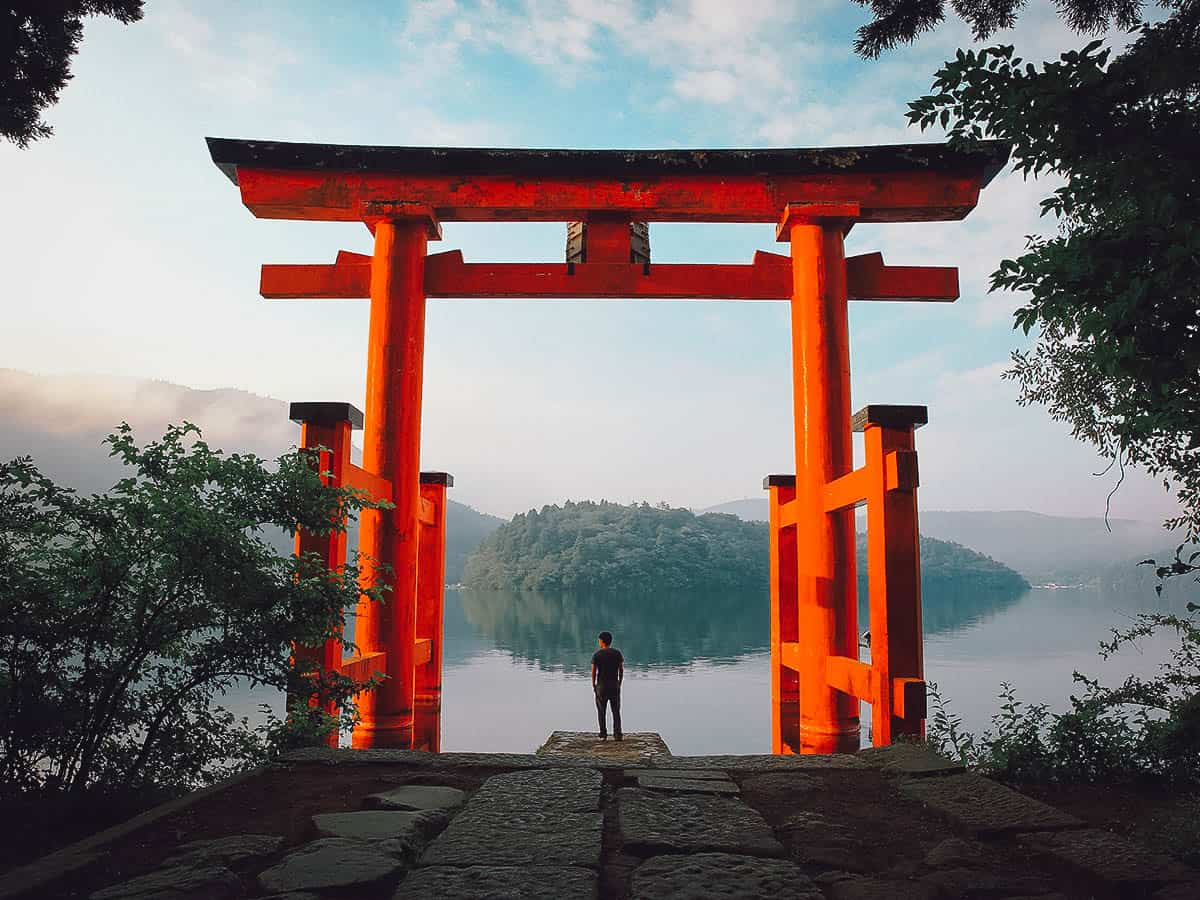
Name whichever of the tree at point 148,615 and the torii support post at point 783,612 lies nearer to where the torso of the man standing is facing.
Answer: the torii support post

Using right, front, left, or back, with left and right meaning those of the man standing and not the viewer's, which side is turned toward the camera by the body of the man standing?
back

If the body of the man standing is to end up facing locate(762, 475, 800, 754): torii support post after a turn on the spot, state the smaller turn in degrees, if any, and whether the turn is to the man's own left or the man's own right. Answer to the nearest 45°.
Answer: approximately 90° to the man's own right

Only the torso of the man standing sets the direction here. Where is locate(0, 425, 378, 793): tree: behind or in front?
behind

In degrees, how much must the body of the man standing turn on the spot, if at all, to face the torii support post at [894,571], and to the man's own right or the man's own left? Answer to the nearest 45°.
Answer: approximately 135° to the man's own right
